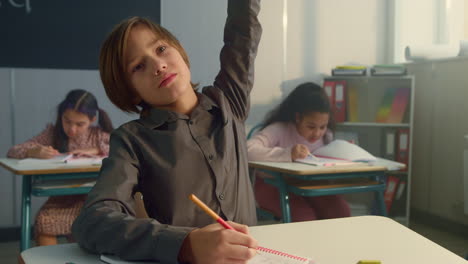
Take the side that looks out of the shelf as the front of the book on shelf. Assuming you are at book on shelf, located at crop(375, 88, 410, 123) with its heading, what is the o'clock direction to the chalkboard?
The chalkboard is roughly at 2 o'clock from the book on shelf.

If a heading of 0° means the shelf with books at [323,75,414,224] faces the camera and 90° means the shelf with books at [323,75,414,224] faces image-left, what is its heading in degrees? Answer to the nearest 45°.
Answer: approximately 0°

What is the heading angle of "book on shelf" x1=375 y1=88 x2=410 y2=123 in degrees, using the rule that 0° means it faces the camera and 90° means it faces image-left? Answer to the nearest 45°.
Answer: approximately 0°

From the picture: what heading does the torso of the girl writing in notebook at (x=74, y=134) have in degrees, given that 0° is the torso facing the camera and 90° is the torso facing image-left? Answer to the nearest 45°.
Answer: approximately 45°

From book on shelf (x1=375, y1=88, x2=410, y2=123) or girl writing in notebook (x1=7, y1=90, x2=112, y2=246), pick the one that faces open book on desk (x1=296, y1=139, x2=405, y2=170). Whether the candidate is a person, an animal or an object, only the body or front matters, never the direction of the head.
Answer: the book on shelf

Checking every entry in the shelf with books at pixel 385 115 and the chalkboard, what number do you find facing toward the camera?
2

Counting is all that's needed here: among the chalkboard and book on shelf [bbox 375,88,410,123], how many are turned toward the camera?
2
